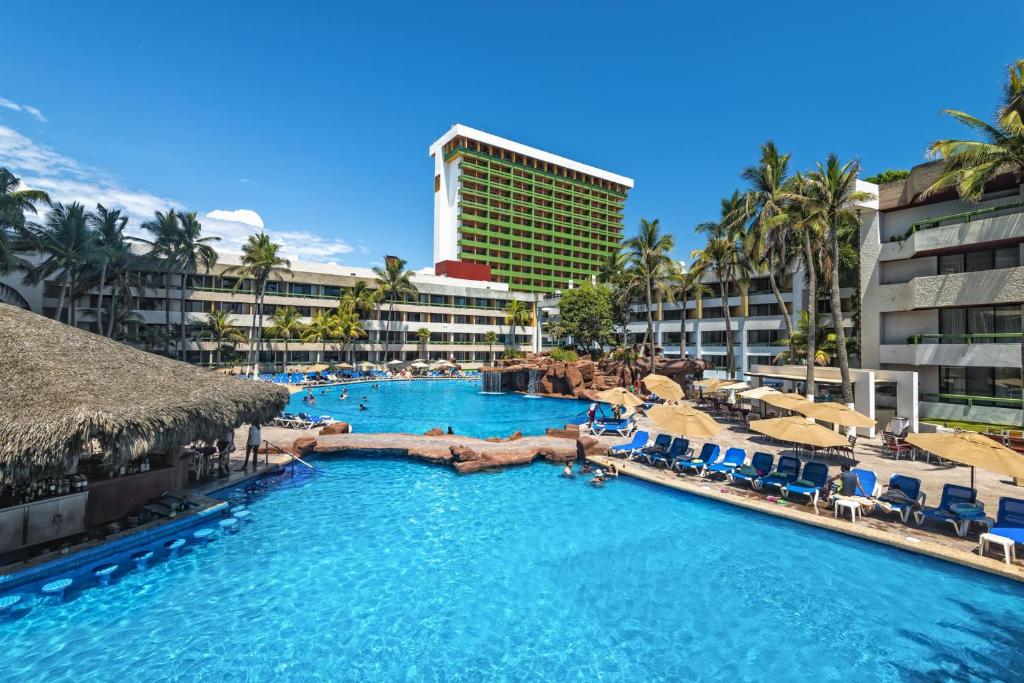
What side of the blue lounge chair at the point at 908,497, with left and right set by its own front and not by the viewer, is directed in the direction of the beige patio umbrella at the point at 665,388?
right

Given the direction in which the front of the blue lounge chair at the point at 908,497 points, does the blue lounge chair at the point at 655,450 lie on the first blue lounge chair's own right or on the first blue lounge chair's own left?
on the first blue lounge chair's own right

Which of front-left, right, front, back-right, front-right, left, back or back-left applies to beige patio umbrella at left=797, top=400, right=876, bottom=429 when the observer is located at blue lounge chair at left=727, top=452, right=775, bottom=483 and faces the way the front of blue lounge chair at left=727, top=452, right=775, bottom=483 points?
back

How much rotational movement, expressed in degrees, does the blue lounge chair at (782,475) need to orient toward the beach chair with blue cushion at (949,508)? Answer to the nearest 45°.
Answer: approximately 135° to its left

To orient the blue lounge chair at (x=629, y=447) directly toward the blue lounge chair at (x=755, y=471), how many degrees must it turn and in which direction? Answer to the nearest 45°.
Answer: approximately 90° to its left

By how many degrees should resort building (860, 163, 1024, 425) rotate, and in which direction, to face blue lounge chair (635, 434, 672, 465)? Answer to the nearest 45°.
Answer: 0° — it already faces it

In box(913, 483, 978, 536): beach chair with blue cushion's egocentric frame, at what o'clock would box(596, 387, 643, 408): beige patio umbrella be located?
The beige patio umbrella is roughly at 2 o'clock from the beach chair with blue cushion.

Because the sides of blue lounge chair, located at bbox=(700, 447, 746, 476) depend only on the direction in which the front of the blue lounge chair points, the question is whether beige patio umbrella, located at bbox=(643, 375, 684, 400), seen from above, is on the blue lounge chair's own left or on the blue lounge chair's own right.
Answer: on the blue lounge chair's own right

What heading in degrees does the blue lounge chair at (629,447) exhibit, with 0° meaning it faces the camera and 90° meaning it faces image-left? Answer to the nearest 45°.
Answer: approximately 45°
